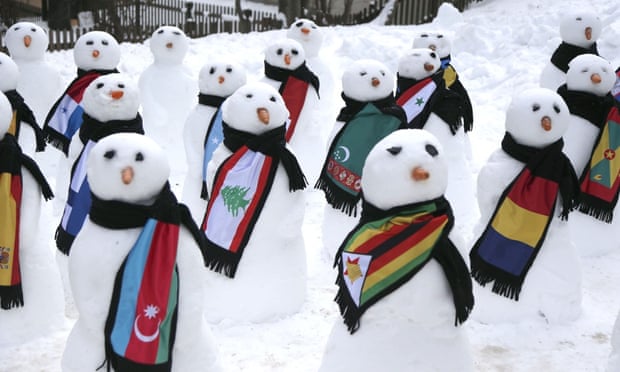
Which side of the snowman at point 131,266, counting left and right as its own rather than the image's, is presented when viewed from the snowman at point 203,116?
back

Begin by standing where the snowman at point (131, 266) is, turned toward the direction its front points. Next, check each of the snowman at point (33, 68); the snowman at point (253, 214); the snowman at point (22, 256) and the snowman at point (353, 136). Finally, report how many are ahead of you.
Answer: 0

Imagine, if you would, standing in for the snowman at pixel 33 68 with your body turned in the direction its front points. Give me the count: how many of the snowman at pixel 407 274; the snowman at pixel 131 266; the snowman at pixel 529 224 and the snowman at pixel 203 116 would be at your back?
0

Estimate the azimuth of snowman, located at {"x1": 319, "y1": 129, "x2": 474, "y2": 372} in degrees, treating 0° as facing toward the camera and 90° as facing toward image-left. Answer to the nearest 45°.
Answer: approximately 315°

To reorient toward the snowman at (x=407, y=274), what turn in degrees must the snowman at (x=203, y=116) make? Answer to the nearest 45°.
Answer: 0° — it already faces it

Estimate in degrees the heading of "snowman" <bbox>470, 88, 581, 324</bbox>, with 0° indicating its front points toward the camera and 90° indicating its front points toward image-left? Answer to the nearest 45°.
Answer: approximately 0°

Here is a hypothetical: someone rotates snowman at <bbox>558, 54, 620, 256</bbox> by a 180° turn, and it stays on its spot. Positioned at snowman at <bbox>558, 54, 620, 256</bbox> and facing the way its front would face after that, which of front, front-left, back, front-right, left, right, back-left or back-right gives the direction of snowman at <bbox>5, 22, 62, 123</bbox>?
left

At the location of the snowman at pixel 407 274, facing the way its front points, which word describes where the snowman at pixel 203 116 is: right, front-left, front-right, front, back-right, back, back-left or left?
back

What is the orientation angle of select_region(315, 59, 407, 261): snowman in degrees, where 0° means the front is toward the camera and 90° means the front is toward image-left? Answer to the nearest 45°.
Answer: approximately 0°

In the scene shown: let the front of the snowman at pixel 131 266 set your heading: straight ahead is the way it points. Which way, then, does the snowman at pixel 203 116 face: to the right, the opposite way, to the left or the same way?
the same way

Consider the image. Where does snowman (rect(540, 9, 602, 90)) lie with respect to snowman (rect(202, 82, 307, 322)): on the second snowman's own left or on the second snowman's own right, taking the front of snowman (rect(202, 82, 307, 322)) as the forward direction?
on the second snowman's own left

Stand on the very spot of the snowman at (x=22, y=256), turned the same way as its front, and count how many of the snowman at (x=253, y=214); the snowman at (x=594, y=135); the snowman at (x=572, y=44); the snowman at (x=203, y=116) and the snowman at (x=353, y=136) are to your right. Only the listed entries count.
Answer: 0

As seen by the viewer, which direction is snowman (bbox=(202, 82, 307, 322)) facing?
toward the camera

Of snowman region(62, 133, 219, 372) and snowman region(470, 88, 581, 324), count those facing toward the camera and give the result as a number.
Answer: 2

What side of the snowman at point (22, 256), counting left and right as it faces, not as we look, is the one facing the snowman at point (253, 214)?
left

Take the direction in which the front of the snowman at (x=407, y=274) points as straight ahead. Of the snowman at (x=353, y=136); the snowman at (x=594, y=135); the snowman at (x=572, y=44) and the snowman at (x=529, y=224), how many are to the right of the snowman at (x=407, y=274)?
0

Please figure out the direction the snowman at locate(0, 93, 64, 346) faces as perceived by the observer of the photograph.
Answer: facing the viewer

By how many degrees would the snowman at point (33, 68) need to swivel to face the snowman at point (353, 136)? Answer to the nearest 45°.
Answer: approximately 45° to its left

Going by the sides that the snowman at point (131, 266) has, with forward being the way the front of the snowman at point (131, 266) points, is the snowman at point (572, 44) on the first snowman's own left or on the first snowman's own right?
on the first snowman's own left

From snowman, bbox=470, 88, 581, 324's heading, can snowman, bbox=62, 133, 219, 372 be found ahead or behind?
ahead

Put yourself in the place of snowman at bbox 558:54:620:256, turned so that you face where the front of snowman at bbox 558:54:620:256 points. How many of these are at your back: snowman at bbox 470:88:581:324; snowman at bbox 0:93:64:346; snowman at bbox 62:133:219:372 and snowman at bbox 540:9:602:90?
1

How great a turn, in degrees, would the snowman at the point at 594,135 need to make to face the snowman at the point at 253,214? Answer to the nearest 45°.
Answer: approximately 45° to its right
